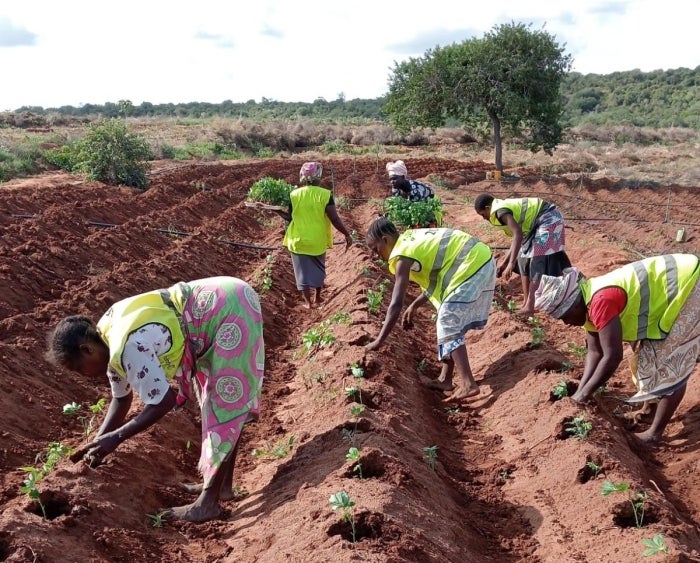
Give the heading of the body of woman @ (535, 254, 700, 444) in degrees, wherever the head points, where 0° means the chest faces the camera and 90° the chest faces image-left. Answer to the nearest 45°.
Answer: approximately 90°

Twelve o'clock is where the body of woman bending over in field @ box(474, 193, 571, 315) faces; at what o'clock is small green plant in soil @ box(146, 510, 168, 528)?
The small green plant in soil is roughly at 10 o'clock from the woman bending over in field.

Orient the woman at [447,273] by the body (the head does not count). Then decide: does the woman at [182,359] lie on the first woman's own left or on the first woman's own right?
on the first woman's own left

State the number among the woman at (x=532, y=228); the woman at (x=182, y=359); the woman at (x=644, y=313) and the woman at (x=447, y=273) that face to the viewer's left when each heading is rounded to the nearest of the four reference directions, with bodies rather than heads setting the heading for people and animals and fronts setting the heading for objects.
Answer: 4

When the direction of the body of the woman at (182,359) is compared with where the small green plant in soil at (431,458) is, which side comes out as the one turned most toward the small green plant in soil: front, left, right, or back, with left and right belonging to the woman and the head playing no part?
back

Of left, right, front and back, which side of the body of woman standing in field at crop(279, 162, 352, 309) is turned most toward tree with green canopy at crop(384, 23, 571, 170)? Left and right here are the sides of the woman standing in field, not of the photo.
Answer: front

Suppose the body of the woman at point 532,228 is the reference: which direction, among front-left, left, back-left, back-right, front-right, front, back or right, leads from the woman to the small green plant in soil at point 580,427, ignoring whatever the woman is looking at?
left

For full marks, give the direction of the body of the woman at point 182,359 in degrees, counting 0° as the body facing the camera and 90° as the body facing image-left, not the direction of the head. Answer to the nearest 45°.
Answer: approximately 90°

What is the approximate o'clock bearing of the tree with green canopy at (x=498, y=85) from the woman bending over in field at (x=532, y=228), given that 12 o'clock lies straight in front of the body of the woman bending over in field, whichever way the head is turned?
The tree with green canopy is roughly at 3 o'clock from the woman bending over in field.

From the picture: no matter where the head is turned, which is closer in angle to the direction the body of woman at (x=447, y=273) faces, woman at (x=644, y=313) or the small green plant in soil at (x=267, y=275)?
the small green plant in soil

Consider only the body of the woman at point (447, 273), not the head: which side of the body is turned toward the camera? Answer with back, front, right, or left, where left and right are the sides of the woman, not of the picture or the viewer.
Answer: left

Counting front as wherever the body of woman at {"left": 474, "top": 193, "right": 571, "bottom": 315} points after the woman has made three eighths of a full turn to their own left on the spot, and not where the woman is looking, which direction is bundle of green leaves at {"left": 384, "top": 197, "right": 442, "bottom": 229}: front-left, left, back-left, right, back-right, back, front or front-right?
back

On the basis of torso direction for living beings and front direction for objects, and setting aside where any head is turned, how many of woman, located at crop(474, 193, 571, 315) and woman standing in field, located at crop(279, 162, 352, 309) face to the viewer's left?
1

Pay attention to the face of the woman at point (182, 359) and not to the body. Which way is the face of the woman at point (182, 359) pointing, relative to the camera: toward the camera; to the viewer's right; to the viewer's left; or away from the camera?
to the viewer's left

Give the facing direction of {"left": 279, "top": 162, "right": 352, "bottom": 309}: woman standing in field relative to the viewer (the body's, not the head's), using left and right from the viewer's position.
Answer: facing away from the viewer

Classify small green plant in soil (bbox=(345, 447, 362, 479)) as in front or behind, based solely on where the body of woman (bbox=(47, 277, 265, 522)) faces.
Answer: behind

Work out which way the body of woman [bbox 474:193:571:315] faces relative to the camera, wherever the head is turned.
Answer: to the viewer's left

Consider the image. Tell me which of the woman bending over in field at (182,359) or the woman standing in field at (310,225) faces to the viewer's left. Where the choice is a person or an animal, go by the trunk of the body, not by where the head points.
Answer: the woman bending over in field at (182,359)
